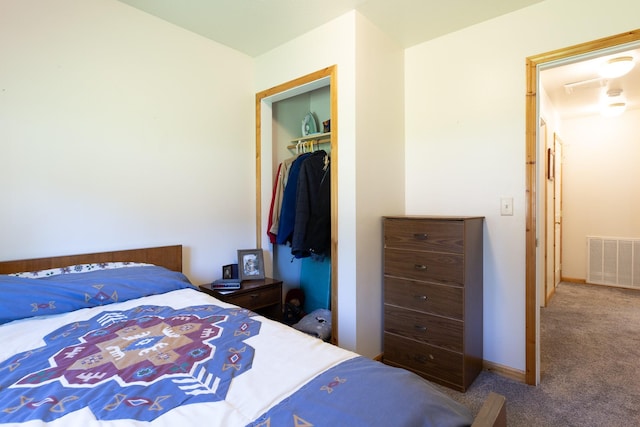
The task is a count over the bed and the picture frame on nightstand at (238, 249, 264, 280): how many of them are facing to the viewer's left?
0

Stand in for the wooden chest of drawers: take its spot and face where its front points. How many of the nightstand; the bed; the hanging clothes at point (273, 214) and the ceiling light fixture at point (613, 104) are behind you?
1

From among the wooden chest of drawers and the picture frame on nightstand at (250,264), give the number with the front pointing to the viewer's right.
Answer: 0

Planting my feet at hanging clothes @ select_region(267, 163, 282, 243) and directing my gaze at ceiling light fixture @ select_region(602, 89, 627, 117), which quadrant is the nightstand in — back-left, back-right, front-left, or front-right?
back-right

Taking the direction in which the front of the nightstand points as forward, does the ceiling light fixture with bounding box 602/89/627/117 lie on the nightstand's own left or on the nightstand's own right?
on the nightstand's own left

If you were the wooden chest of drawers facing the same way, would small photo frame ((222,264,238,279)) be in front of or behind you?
in front

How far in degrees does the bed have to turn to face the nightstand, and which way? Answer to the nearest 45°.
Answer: approximately 135° to its left

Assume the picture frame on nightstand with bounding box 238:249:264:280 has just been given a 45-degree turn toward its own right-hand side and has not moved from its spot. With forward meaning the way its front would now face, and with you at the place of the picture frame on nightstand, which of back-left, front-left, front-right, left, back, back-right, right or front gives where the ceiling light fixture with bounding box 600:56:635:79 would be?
back-left

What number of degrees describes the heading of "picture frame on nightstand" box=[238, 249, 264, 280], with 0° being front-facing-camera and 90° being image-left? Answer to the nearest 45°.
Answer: approximately 0°

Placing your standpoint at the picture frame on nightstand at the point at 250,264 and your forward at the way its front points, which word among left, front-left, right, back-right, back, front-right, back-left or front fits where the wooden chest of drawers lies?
front-left

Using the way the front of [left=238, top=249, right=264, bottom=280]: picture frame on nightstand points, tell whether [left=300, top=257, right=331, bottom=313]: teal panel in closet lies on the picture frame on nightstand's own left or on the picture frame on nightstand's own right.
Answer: on the picture frame on nightstand's own left

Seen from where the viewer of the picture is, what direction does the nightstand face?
facing the viewer and to the right of the viewer

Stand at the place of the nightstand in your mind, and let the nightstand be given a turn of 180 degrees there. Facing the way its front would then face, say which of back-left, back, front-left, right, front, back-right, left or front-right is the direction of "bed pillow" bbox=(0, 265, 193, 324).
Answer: left

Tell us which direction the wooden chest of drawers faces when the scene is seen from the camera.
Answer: facing the viewer and to the left of the viewer
